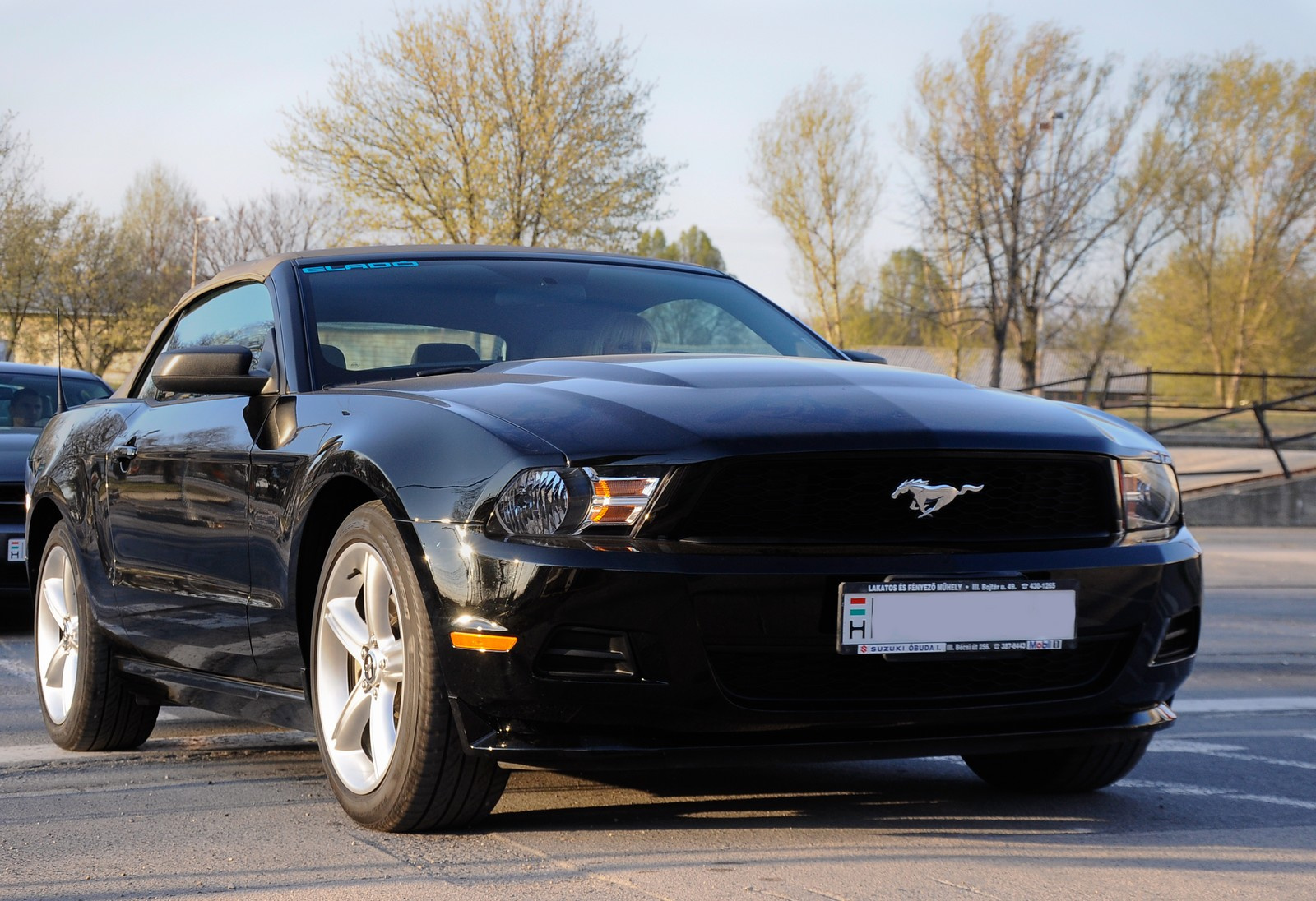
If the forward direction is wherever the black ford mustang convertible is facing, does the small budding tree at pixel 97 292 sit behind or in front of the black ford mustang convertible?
behind

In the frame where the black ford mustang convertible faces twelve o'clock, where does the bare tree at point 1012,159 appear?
The bare tree is roughly at 8 o'clock from the black ford mustang convertible.

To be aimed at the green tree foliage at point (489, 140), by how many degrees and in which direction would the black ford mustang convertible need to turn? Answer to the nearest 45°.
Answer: approximately 135° to its left

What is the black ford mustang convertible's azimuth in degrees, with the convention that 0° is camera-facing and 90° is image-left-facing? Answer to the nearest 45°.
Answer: approximately 315°

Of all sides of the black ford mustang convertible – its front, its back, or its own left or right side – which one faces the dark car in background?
back
